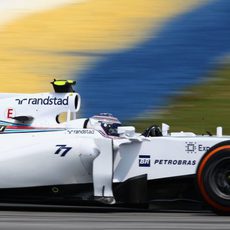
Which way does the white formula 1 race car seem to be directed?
to the viewer's right
